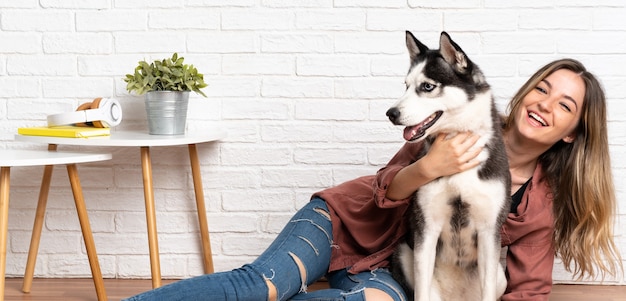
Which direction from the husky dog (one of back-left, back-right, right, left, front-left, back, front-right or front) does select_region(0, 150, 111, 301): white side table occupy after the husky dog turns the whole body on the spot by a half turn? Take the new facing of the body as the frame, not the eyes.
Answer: left

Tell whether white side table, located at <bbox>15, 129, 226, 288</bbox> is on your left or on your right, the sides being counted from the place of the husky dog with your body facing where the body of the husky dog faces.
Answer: on your right

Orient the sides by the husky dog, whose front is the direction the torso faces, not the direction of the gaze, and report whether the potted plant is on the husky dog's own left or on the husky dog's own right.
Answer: on the husky dog's own right

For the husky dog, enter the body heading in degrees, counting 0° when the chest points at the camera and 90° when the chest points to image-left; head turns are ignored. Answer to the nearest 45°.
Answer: approximately 0°

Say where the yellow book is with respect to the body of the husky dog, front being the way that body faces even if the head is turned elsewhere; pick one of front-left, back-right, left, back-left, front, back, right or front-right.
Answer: right
